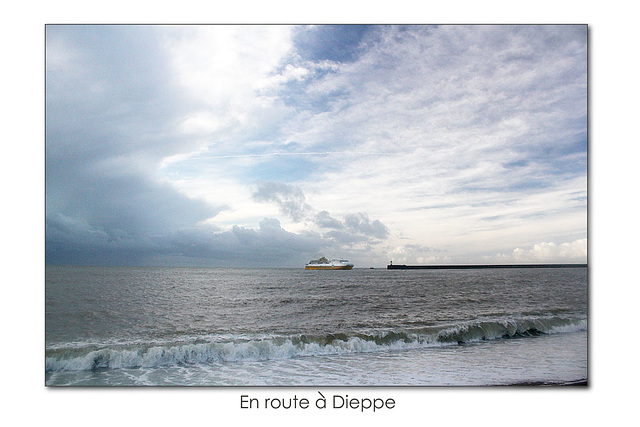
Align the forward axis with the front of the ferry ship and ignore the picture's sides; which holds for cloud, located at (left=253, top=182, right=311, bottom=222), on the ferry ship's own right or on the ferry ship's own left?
on the ferry ship's own left
